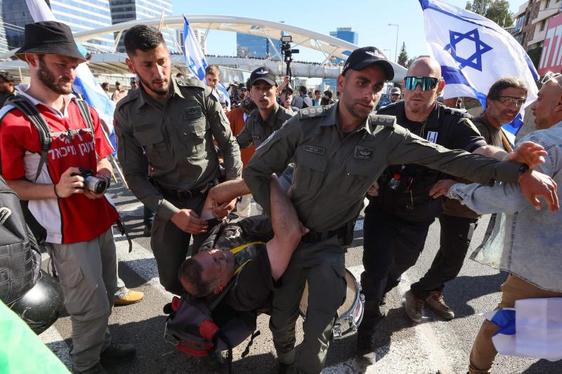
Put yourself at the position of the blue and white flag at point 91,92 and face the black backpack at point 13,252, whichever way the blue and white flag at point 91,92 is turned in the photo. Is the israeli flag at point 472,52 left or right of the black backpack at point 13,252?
left

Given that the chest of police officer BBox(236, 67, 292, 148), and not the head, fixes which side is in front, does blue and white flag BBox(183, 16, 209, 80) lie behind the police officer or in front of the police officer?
behind

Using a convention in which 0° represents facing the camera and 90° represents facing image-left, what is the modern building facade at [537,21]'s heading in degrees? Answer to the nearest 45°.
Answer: approximately 45°

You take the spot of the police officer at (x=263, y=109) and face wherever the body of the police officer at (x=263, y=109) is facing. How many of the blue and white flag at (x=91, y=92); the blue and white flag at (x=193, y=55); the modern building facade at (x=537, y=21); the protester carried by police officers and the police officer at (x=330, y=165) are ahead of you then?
2

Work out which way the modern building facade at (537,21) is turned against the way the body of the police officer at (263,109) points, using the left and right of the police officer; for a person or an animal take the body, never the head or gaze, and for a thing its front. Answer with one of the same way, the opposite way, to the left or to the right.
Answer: to the right

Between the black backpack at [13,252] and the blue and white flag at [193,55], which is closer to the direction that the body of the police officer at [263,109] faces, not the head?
the black backpack

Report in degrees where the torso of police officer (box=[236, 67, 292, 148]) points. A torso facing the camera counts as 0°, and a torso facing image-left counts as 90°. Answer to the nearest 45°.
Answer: approximately 0°

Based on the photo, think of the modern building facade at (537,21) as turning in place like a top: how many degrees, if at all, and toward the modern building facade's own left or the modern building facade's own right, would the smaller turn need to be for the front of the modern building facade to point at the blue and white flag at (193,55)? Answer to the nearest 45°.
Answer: approximately 45° to the modern building facade's own left
